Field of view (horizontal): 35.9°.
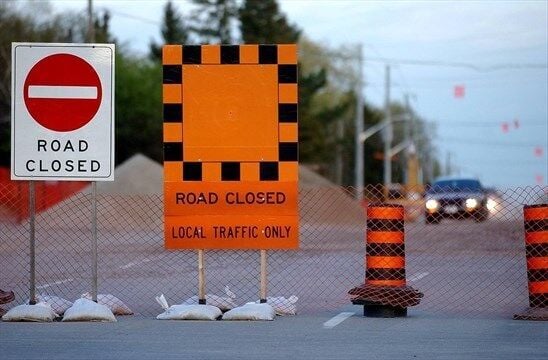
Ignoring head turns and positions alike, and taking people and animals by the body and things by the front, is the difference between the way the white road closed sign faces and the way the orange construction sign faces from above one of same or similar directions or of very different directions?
same or similar directions

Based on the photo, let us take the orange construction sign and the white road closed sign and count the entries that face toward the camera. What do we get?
2

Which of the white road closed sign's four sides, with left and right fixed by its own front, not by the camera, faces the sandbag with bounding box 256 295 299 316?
left

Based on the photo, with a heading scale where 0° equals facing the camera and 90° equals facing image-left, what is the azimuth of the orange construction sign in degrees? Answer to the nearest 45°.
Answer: approximately 0°

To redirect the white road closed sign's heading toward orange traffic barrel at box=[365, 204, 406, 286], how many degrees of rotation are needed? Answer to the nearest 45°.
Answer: approximately 90° to its left

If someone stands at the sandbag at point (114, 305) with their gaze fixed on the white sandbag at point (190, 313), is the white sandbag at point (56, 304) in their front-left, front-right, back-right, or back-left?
back-right

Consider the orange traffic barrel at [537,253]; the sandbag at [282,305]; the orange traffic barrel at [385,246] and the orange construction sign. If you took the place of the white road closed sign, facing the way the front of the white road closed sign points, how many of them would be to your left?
4

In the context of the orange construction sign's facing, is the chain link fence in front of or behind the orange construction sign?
behind

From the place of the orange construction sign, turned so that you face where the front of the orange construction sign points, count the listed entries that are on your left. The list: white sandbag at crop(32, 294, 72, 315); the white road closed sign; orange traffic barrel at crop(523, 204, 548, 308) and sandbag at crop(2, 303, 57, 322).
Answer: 1

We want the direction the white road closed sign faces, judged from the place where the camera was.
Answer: facing the viewer

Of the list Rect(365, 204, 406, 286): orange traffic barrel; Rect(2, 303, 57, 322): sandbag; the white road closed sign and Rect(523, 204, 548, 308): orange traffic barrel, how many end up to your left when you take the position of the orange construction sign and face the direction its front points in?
2

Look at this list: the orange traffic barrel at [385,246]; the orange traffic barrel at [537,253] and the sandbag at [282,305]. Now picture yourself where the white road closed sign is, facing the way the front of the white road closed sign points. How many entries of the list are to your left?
3
